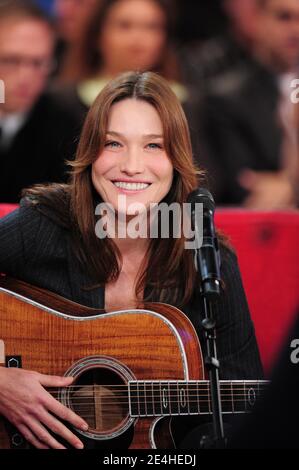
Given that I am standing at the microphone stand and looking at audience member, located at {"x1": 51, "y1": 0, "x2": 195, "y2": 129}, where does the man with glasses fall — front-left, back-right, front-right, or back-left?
front-left

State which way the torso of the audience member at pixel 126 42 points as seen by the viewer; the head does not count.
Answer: toward the camera

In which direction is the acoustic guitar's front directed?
toward the camera

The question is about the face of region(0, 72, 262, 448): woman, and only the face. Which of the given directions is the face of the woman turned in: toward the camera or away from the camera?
toward the camera
